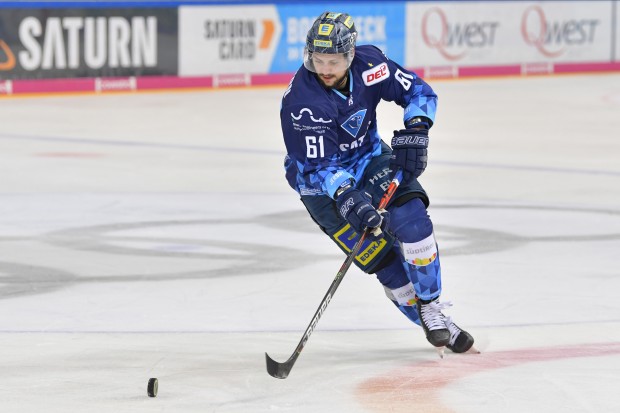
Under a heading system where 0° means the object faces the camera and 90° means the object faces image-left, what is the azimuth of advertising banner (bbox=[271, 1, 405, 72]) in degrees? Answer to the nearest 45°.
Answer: approximately 0°

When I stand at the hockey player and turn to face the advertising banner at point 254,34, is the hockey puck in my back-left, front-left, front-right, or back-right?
back-left

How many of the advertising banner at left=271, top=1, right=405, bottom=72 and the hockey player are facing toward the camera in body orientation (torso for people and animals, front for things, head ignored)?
2

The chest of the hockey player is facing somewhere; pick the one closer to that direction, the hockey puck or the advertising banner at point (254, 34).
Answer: the hockey puck

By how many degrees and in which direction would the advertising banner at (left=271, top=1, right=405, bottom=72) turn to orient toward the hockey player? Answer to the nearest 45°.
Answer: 0° — it already faces them

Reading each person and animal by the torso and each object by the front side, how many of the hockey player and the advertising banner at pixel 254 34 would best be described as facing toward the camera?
2

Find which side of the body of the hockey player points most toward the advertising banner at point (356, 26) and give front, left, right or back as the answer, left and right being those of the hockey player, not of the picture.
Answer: back

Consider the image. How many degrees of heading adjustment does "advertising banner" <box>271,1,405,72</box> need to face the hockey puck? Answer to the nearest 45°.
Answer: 0° — it already faces it

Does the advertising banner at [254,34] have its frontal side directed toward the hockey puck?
yes
